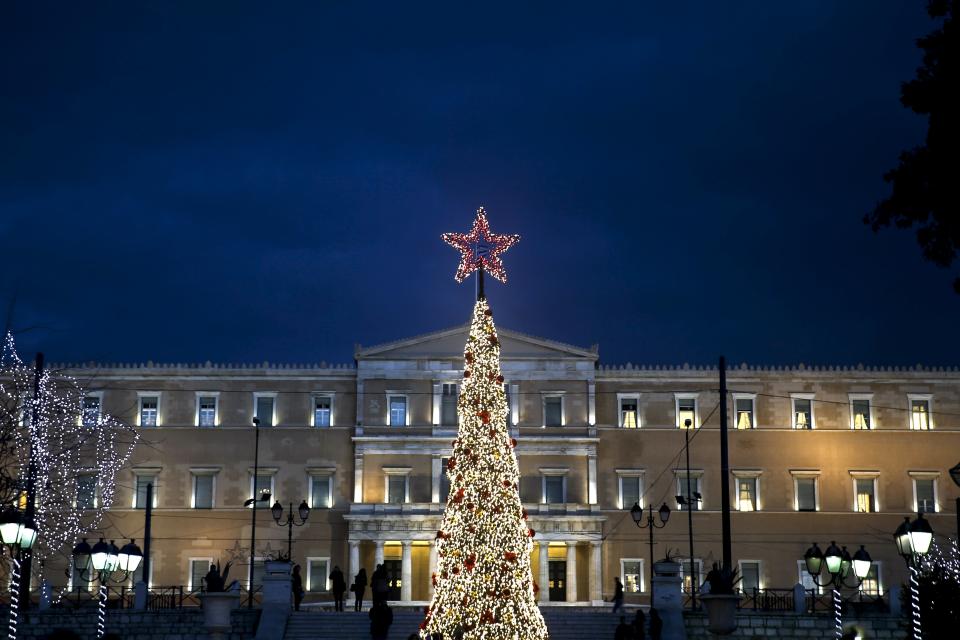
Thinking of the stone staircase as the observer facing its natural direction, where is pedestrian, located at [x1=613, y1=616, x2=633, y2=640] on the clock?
The pedestrian is roughly at 10 o'clock from the stone staircase.

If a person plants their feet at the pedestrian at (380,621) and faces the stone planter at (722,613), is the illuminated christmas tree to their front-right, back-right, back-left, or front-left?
front-right

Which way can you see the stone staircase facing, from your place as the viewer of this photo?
facing the viewer

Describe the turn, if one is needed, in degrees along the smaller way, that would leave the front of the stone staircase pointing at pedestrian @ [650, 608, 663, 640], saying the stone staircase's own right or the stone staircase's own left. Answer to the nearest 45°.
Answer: approximately 45° to the stone staircase's own left

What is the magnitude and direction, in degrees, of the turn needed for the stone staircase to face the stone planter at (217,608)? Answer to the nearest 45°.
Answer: approximately 45° to its right

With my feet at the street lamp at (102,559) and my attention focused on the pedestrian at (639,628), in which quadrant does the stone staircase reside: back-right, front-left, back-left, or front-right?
front-left

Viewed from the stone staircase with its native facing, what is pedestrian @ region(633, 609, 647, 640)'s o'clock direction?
The pedestrian is roughly at 10 o'clock from the stone staircase.

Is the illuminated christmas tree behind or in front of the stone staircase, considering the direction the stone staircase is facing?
in front

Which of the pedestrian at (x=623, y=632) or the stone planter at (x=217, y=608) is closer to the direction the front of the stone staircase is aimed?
the pedestrian

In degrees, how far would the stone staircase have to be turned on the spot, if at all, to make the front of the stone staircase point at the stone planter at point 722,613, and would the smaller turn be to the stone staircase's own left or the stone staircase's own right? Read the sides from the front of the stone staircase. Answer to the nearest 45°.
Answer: approximately 45° to the stone staircase's own left

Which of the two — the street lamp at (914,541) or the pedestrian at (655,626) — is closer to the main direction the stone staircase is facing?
the street lamp
